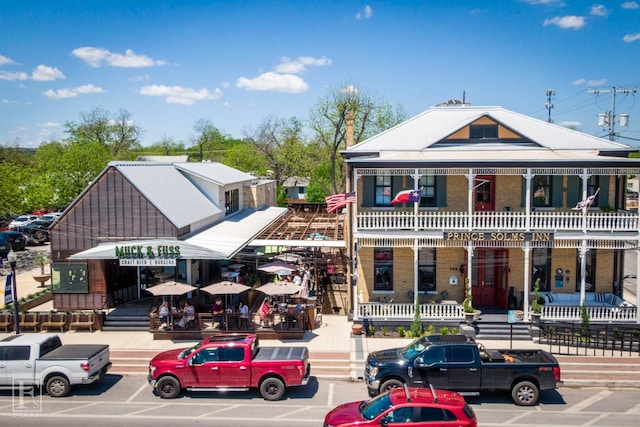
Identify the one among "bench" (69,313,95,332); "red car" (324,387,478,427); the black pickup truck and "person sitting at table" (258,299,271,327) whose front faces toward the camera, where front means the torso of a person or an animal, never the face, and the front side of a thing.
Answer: the bench

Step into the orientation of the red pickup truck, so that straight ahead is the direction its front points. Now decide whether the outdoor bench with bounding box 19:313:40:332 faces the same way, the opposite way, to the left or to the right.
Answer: to the left

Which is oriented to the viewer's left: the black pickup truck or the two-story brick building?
the black pickup truck

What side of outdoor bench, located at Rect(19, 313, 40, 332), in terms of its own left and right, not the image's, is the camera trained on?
front

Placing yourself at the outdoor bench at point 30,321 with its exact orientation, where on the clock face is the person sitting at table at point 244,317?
The person sitting at table is roughly at 10 o'clock from the outdoor bench.

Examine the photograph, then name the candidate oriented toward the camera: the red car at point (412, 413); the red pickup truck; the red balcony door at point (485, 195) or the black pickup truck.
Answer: the red balcony door

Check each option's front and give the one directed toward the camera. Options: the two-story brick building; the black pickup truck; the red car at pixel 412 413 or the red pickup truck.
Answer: the two-story brick building

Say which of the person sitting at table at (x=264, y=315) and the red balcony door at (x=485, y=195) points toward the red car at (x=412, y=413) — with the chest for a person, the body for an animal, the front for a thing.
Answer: the red balcony door

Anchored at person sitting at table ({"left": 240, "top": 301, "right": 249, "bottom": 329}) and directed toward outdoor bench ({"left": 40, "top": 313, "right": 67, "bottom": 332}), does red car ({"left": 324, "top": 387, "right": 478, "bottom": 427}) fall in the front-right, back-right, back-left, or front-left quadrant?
back-left

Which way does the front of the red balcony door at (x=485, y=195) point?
toward the camera
